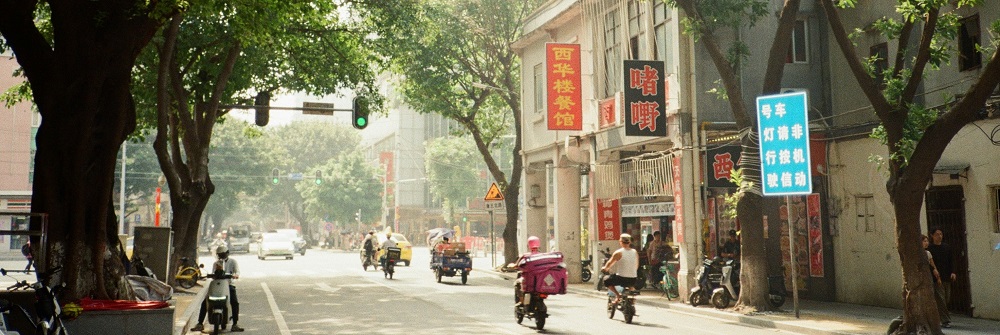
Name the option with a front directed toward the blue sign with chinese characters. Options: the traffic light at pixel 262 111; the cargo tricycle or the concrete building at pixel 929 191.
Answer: the concrete building

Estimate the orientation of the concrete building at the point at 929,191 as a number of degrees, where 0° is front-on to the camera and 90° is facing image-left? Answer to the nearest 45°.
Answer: approximately 45°

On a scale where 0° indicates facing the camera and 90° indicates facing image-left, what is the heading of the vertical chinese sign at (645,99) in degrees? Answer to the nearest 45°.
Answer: approximately 0°

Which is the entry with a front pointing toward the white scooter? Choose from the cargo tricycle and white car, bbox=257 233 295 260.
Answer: the white car

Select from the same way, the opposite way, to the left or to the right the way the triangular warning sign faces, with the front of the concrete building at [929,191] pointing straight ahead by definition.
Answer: to the left

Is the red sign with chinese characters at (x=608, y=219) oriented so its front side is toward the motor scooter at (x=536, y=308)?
yes
